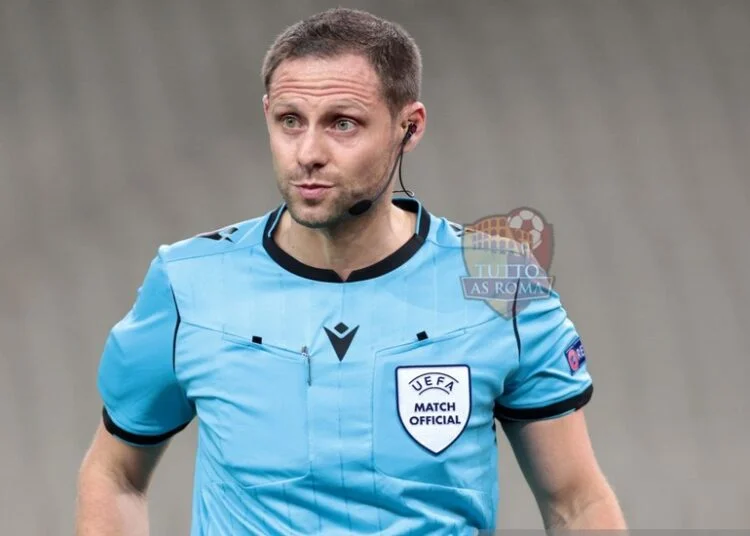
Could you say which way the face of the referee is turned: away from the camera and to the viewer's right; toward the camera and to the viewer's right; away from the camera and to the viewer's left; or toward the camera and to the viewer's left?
toward the camera and to the viewer's left

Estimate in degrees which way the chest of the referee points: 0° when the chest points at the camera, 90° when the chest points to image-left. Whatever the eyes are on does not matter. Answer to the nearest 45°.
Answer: approximately 0°
